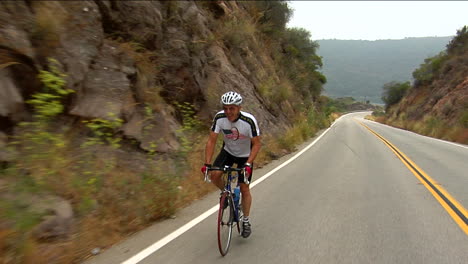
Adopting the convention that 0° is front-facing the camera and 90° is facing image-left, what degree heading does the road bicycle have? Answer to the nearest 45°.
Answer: approximately 0°
